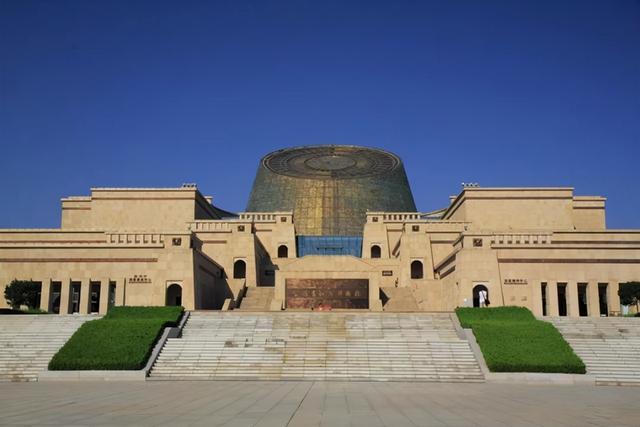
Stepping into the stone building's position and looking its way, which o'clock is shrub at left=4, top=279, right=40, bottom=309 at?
The shrub is roughly at 3 o'clock from the stone building.

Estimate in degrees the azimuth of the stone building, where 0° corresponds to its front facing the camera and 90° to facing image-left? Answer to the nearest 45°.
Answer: approximately 0°
